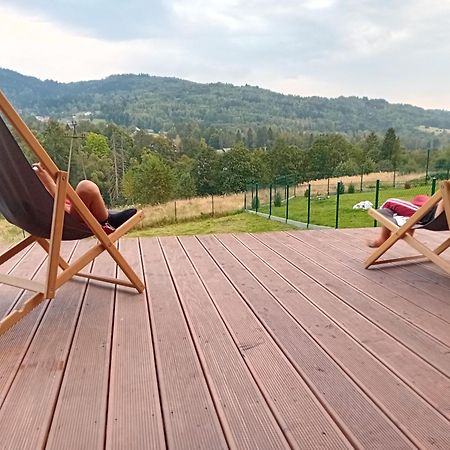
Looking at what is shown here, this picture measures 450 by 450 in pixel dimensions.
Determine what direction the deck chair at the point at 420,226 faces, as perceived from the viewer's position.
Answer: facing away from the viewer and to the left of the viewer

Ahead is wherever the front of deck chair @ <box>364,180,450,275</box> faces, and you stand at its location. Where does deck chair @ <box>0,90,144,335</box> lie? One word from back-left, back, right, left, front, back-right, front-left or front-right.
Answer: left

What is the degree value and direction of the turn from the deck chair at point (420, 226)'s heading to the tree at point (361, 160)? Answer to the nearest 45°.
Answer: approximately 45° to its right

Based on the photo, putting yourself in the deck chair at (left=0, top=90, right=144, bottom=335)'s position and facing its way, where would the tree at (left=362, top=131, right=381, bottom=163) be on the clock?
The tree is roughly at 12 o'clock from the deck chair.

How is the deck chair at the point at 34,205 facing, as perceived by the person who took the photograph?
facing away from the viewer and to the right of the viewer

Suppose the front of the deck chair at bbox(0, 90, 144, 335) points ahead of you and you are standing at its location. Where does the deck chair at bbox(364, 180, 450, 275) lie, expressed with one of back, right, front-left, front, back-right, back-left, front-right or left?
front-right

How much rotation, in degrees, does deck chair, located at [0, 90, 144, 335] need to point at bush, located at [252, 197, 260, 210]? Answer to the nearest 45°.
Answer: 0° — it already faces it
